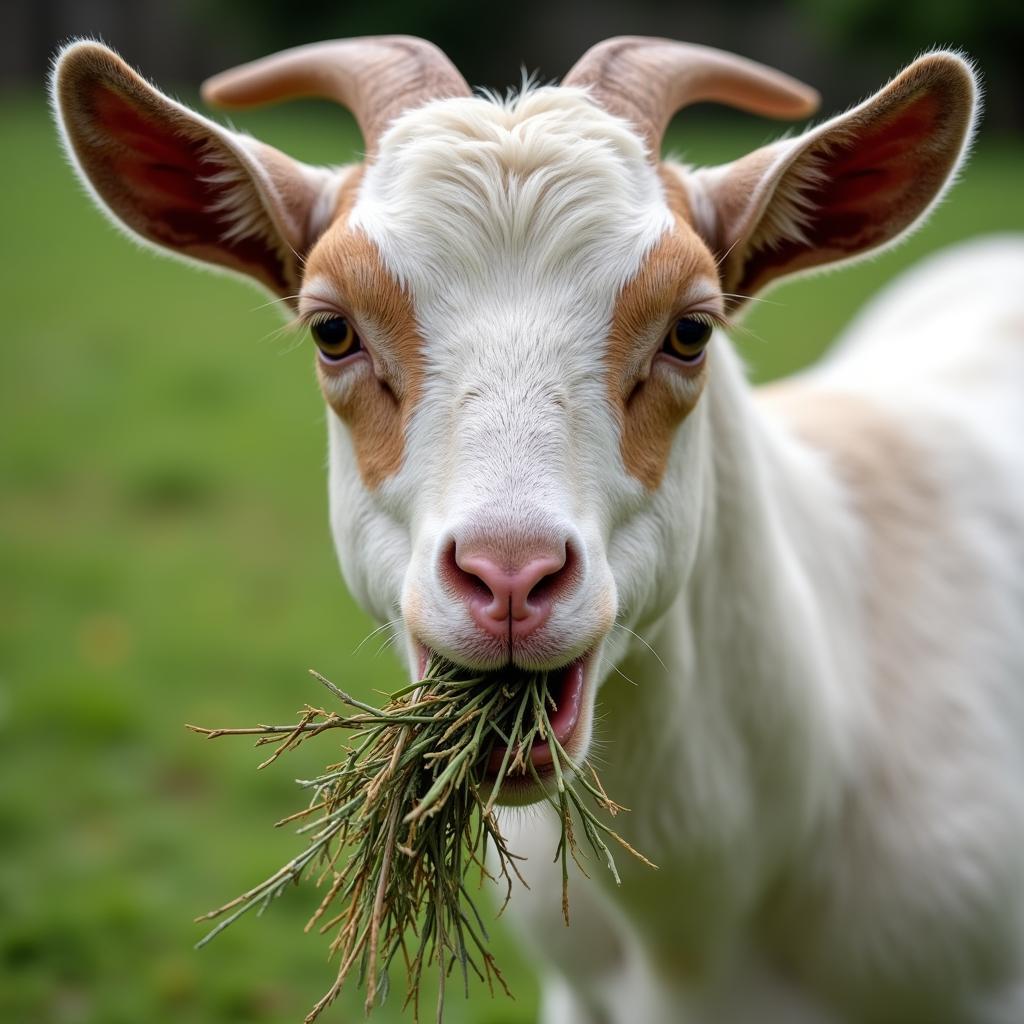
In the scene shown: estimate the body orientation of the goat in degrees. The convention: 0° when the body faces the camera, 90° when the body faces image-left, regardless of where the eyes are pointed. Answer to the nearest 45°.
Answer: approximately 45°
